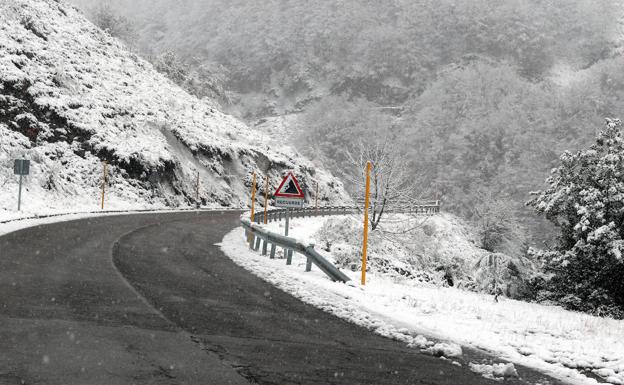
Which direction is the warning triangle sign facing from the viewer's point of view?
toward the camera

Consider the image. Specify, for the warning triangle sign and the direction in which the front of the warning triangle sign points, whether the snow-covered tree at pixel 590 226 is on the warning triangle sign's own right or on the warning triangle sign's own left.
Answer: on the warning triangle sign's own left
